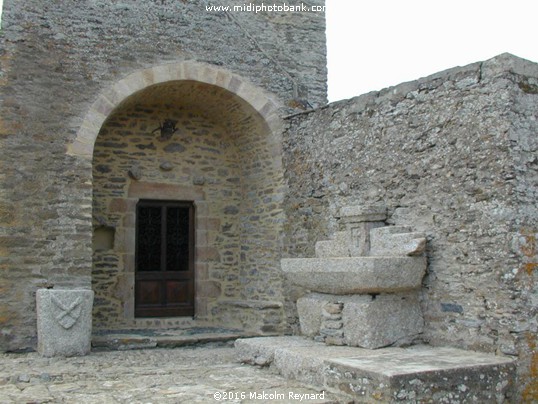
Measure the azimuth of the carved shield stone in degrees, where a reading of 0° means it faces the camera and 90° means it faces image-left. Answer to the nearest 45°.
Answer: approximately 0°

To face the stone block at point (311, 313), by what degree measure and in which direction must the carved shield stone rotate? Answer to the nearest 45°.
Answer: approximately 45° to its left

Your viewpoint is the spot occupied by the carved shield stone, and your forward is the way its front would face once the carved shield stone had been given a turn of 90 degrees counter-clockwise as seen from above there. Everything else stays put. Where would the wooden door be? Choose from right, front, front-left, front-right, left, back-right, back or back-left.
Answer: front-left

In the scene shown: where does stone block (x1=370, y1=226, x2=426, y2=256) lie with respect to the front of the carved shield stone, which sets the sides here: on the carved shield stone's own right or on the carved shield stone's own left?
on the carved shield stone's own left

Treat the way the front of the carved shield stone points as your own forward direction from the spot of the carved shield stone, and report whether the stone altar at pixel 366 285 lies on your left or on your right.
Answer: on your left
